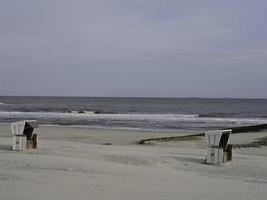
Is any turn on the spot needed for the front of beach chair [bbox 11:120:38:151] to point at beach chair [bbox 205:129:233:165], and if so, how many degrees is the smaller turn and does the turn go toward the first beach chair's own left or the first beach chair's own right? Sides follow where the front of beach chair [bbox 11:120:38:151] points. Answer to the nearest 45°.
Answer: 0° — it already faces it

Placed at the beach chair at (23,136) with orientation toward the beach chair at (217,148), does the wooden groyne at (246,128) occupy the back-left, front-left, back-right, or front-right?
front-left

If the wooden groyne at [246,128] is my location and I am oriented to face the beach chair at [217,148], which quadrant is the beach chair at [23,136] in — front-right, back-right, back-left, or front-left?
front-right

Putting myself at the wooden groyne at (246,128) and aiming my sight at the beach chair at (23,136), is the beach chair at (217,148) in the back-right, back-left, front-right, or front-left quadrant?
front-left
